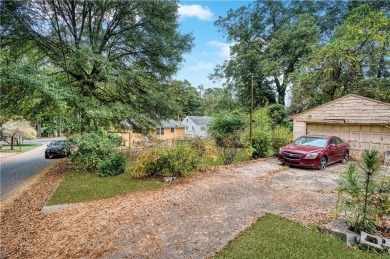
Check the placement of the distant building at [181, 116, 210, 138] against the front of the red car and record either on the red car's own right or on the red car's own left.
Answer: on the red car's own right

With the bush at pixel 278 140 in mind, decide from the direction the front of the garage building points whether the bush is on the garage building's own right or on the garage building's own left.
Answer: on the garage building's own right

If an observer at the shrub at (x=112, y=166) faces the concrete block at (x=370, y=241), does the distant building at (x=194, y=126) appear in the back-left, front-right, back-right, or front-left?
back-left

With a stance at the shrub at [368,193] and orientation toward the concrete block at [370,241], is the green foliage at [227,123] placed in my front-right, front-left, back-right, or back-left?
back-right

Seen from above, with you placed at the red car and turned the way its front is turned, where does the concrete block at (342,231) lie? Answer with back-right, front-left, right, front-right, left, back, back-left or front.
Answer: front-left

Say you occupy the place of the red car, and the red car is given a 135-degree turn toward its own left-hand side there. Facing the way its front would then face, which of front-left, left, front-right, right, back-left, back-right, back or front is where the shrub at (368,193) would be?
right

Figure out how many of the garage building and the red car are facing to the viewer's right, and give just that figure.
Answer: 0

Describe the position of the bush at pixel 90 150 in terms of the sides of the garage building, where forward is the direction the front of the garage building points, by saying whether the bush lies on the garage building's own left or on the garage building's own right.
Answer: on the garage building's own right

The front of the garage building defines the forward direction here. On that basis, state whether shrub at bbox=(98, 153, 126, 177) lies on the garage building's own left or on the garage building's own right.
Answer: on the garage building's own right

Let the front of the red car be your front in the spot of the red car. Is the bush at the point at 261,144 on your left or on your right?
on your right

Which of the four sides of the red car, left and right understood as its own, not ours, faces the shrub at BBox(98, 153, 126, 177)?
front

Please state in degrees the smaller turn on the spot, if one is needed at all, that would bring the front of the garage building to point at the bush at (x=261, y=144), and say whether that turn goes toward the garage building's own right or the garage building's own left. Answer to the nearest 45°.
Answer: approximately 90° to the garage building's own right

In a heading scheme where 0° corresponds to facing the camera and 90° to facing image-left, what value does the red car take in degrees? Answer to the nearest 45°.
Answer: approximately 45°

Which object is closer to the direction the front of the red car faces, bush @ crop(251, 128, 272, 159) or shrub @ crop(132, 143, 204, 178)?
the shrub

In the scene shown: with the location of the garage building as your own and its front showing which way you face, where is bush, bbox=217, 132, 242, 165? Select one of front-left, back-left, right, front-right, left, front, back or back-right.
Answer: front-right

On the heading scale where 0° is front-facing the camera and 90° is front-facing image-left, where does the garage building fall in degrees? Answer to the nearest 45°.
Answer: approximately 0°

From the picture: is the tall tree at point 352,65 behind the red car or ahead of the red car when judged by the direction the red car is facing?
behind
